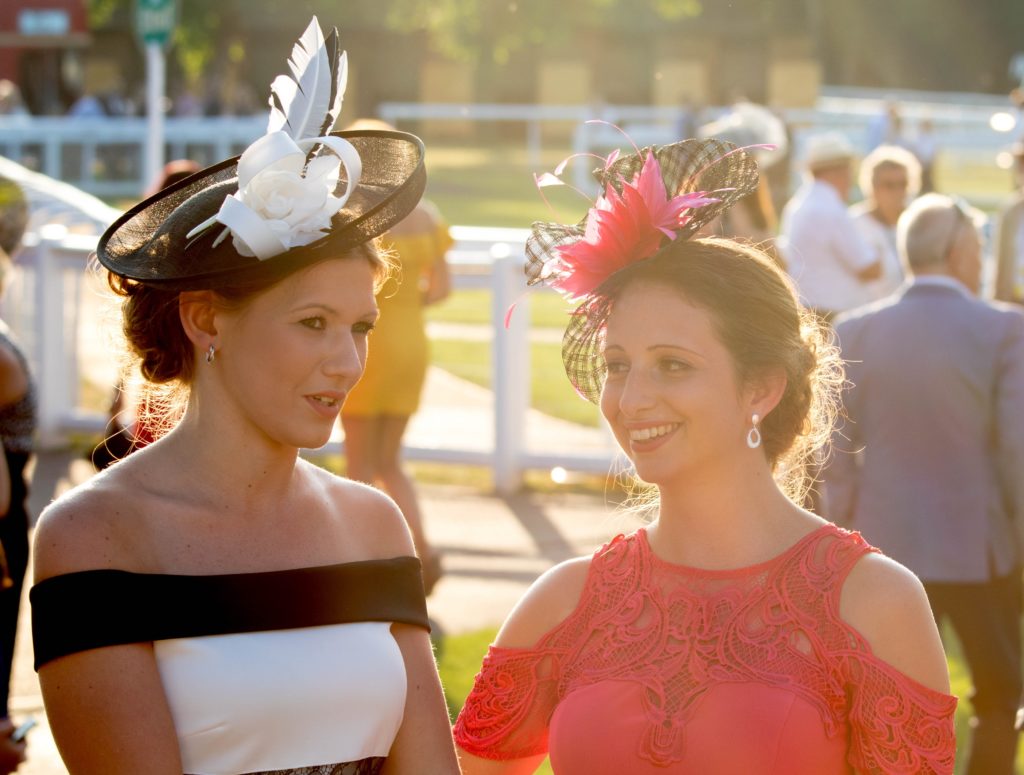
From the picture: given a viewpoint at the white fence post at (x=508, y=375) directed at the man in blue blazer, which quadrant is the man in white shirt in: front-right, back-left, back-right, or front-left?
front-left

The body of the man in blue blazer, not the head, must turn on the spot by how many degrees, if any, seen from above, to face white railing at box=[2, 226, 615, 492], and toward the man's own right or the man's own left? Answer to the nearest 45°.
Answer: approximately 45° to the man's own left

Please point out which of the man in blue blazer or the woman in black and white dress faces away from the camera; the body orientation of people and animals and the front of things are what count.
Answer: the man in blue blazer

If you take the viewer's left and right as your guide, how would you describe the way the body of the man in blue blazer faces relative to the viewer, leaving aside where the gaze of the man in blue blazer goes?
facing away from the viewer

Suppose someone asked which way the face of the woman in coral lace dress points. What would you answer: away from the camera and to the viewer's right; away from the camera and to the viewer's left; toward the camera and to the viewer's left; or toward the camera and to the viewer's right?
toward the camera and to the viewer's left

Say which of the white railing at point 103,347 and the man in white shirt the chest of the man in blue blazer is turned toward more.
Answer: the man in white shirt

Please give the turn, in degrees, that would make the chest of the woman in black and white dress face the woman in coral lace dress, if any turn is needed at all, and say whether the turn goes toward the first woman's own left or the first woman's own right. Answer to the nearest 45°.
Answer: approximately 45° to the first woman's own left

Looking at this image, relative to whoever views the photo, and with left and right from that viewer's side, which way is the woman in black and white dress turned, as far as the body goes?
facing the viewer and to the right of the viewer

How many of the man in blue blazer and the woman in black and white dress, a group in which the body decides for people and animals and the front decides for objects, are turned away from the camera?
1

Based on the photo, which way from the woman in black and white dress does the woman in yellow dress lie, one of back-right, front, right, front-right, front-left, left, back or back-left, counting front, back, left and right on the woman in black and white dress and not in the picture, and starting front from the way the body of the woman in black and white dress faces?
back-left

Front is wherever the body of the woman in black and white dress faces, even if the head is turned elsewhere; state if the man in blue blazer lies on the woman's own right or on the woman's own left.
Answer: on the woman's own left
